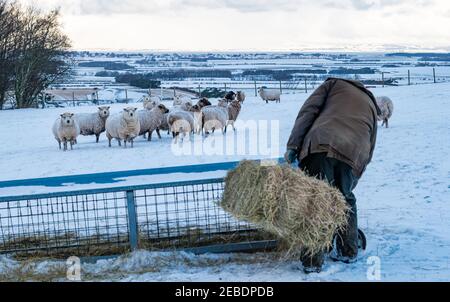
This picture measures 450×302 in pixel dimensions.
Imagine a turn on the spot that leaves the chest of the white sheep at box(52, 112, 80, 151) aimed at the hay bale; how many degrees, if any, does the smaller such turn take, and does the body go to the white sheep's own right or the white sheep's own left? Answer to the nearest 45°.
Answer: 0° — it already faces it

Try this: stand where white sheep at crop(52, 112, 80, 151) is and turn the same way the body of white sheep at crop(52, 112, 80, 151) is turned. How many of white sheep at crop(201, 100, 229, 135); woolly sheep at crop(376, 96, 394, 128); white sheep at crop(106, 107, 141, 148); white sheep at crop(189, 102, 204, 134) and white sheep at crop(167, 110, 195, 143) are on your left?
5

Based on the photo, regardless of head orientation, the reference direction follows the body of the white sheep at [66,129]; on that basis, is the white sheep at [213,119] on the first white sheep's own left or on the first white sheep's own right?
on the first white sheep's own left

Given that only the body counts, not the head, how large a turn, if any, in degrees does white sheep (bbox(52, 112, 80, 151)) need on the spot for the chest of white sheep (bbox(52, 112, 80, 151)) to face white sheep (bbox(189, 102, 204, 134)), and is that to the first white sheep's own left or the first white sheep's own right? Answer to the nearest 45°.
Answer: approximately 90° to the first white sheep's own left

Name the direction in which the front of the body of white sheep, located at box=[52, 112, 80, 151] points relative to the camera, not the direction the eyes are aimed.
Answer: toward the camera

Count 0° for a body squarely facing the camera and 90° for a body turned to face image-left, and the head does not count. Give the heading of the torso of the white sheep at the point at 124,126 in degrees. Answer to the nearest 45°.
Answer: approximately 315°

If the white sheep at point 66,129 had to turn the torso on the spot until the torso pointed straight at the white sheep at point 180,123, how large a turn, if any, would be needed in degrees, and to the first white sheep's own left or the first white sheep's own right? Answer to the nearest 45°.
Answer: approximately 90° to the first white sheep's own left
